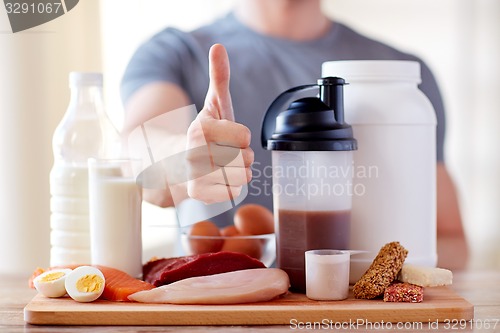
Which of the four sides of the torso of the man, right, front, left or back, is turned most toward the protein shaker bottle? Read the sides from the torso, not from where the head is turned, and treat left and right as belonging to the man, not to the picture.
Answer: front

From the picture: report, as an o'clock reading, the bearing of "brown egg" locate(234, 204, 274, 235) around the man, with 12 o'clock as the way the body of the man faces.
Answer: The brown egg is roughly at 12 o'clock from the man.

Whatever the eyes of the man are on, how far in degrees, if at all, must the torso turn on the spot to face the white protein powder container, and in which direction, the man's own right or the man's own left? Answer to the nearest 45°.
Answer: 0° — they already face it

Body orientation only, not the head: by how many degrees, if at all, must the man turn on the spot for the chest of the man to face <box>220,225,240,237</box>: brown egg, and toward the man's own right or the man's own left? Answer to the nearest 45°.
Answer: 0° — they already face it

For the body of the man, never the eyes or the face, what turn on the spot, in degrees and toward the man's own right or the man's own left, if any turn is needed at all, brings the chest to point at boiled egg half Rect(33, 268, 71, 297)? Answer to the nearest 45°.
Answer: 0° — they already face it

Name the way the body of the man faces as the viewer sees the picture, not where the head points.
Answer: toward the camera

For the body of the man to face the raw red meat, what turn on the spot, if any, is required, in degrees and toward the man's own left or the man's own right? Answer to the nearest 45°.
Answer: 0° — they already face it

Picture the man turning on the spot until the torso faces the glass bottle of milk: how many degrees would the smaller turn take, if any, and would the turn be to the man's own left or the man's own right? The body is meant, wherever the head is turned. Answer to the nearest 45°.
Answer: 0° — they already face it

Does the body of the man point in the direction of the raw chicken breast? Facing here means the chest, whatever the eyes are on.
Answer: yes

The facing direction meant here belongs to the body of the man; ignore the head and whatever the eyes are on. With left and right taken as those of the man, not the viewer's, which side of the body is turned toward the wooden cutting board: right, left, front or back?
front

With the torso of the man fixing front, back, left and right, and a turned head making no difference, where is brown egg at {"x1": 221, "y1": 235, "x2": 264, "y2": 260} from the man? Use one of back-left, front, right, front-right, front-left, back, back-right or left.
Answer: front

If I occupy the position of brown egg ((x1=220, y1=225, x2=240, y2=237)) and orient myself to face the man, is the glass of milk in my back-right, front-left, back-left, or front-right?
back-left
